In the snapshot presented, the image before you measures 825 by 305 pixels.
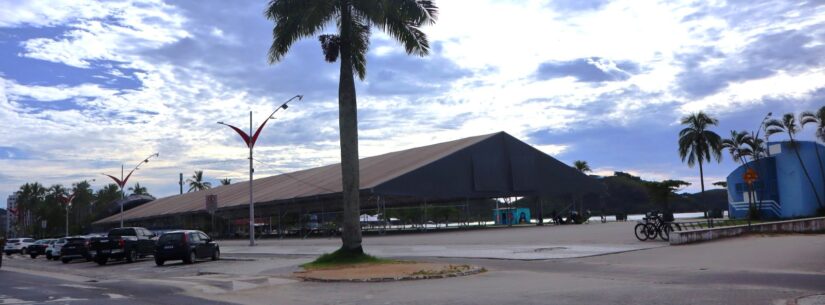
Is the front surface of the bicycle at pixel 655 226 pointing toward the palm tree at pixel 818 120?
no

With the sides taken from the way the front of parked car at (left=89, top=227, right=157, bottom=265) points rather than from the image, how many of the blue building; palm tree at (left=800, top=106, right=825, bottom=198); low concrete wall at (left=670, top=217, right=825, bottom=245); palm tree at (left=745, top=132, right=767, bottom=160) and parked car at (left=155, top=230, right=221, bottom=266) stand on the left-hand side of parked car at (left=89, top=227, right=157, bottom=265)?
0

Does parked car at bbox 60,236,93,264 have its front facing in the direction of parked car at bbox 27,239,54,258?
no

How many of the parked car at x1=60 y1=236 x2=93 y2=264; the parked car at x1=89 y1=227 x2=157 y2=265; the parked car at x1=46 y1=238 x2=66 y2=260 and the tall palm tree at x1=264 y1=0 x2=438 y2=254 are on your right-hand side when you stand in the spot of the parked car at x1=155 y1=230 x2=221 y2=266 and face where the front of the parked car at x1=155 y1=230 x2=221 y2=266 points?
1

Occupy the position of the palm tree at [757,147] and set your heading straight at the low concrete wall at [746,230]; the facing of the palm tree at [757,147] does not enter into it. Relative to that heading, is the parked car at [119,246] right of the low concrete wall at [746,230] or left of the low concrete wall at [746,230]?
right

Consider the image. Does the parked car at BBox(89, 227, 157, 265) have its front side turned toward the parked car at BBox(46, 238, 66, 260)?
no

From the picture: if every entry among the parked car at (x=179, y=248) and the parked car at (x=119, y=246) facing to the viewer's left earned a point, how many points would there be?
0

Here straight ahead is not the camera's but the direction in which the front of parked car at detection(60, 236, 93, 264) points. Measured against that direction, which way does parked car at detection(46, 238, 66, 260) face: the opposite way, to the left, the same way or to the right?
the same way

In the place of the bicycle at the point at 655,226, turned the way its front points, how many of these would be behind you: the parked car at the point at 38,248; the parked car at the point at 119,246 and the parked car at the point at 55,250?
0

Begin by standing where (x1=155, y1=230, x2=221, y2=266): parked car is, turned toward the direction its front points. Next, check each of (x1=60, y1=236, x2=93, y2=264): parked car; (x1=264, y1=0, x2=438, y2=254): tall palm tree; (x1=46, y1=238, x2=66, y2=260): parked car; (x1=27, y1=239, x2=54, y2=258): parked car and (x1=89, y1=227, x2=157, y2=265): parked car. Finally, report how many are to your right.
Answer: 1

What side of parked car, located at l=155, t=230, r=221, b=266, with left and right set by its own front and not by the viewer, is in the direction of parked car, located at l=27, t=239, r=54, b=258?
left

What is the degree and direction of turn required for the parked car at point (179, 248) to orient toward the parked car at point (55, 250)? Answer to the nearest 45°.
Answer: approximately 90° to its left

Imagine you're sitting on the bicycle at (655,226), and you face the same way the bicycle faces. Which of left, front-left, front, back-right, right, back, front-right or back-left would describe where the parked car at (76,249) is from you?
front
